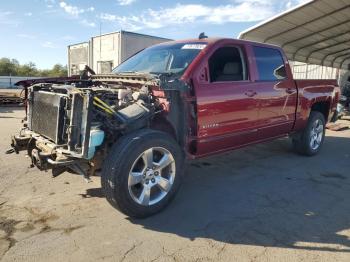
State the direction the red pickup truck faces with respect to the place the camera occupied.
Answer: facing the viewer and to the left of the viewer

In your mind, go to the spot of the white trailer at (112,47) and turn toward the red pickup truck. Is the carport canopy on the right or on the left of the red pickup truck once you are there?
left

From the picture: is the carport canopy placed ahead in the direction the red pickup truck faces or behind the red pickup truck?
behind

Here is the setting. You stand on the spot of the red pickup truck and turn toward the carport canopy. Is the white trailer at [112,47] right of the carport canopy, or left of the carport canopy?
left

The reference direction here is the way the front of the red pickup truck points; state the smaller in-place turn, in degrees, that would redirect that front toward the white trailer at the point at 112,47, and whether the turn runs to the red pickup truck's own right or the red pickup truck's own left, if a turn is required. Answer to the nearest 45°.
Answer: approximately 135° to the red pickup truck's own right
